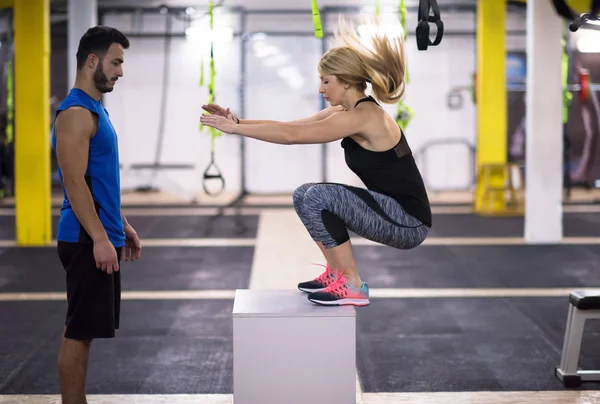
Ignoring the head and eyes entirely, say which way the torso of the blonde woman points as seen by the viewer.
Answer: to the viewer's left

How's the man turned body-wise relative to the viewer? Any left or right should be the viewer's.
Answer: facing to the right of the viewer

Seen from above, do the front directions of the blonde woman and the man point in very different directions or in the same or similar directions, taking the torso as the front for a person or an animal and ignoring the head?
very different directions

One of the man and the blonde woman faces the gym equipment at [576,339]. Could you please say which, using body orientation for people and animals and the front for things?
the man

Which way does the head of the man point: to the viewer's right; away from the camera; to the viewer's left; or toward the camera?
to the viewer's right

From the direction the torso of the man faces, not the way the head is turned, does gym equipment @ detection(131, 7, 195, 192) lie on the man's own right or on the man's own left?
on the man's own left

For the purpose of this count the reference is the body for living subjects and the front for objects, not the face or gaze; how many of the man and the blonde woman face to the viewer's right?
1

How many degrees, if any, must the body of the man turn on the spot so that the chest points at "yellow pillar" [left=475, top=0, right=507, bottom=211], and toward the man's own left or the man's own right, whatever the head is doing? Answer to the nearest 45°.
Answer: approximately 45° to the man's own left
